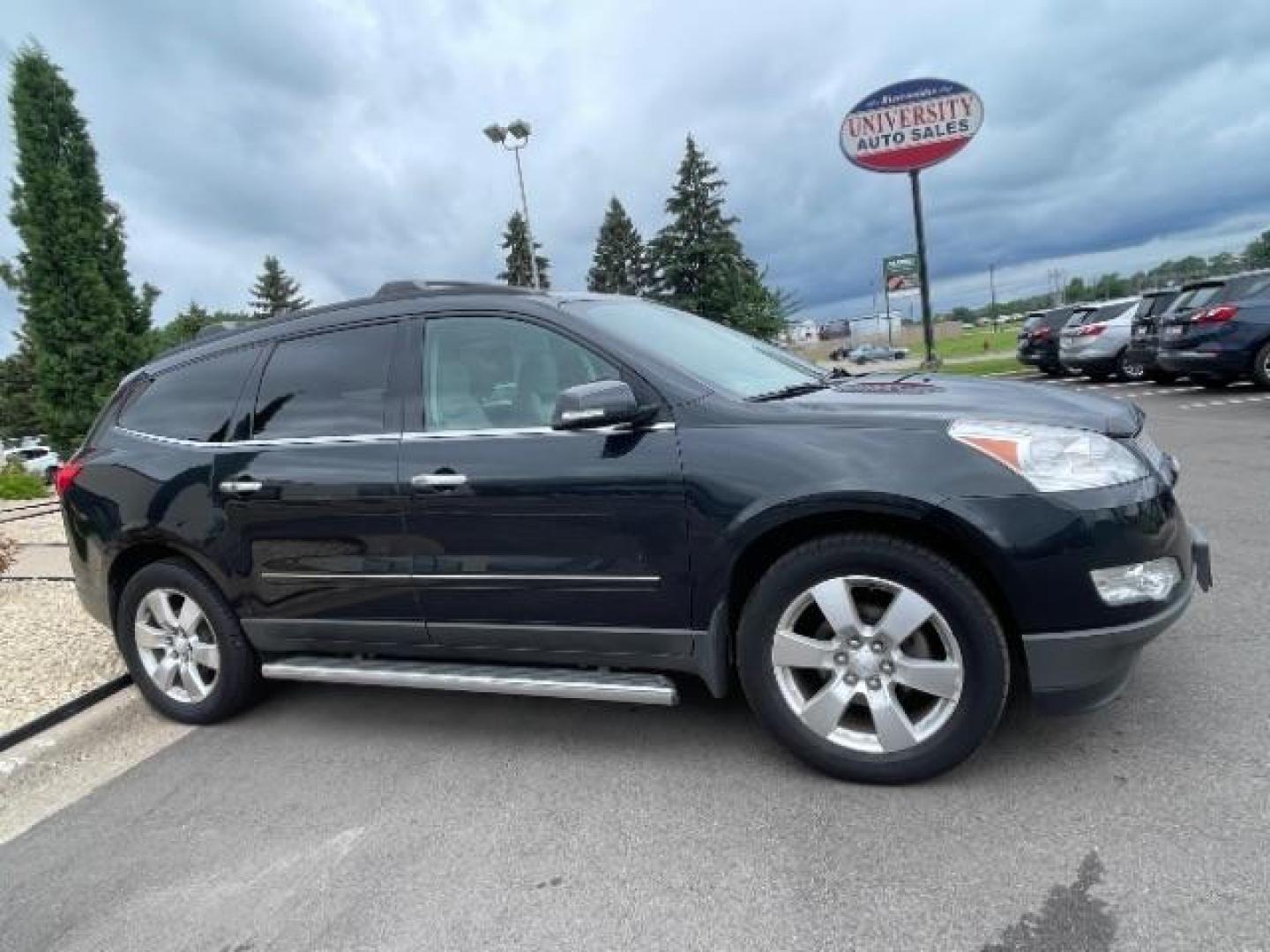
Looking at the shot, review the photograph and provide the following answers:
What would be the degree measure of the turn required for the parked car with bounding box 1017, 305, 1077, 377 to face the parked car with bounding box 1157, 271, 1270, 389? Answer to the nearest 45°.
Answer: approximately 135° to its right

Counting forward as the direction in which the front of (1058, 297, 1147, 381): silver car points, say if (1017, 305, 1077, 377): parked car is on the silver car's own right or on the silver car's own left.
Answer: on the silver car's own left

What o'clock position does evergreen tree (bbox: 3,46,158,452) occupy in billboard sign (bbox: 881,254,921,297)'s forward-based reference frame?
The evergreen tree is roughly at 12 o'clock from the billboard sign.

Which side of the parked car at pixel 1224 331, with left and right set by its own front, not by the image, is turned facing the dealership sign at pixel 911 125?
left

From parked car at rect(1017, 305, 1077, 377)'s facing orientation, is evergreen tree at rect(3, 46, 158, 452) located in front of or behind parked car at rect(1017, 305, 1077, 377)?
behind

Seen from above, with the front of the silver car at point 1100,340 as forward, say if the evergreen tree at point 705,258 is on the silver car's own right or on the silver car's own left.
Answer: on the silver car's own left

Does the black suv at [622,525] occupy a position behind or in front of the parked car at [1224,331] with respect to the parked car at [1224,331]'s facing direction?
behind

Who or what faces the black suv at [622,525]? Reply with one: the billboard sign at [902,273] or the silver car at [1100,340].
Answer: the billboard sign

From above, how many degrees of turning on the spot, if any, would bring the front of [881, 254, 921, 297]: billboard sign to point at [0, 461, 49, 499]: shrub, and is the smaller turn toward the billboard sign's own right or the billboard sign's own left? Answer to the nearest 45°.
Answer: approximately 45° to the billboard sign's own right

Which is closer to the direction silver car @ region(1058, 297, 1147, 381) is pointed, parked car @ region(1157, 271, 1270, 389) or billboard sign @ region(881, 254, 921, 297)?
the billboard sign

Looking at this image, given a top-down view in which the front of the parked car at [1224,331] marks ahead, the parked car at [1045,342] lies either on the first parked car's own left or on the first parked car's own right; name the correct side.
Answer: on the first parked car's own left
